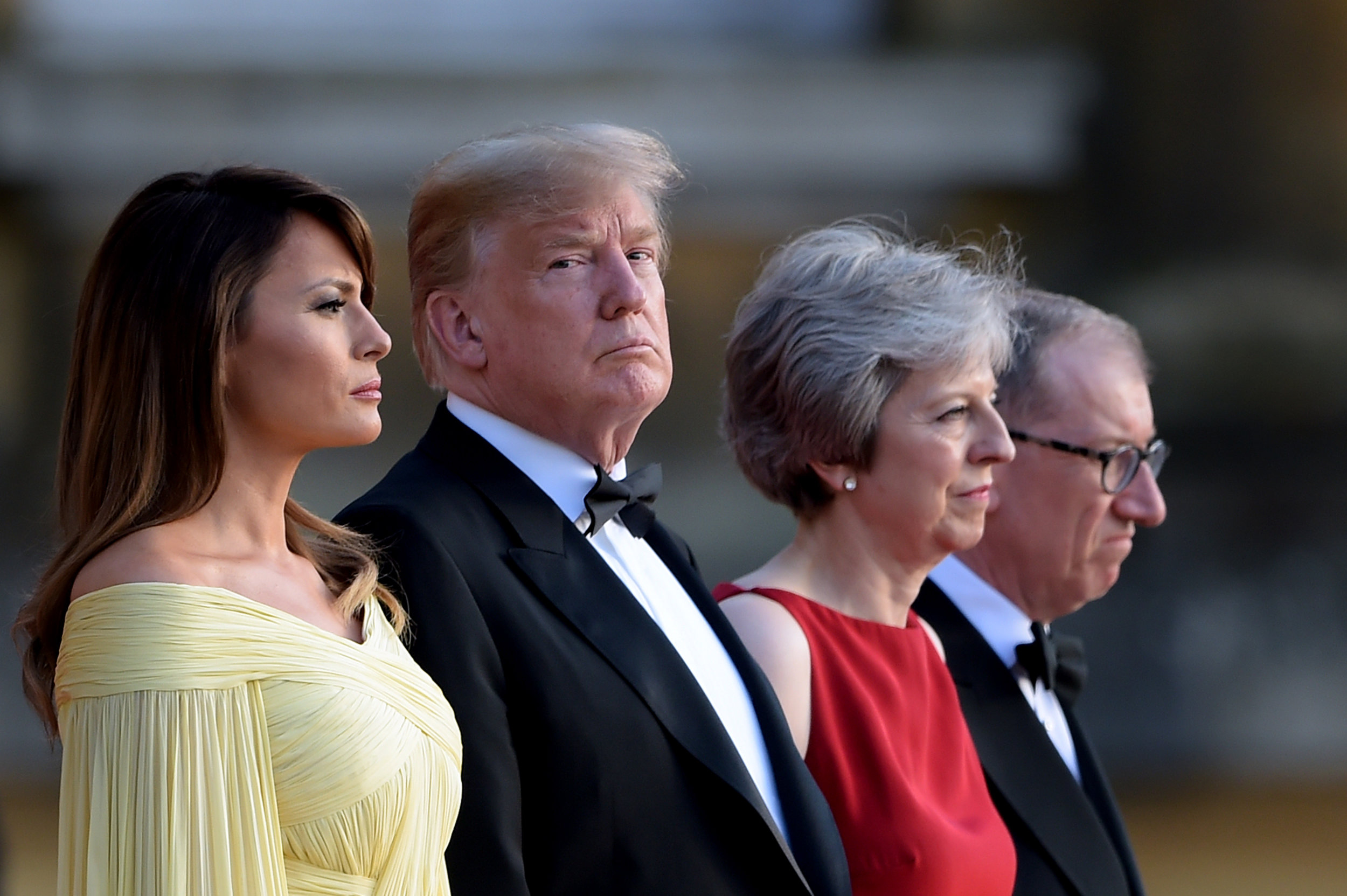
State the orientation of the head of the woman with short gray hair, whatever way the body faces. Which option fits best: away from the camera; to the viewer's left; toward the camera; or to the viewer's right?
to the viewer's right

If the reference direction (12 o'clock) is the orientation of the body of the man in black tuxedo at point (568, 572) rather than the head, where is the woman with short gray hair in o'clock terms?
The woman with short gray hair is roughly at 9 o'clock from the man in black tuxedo.

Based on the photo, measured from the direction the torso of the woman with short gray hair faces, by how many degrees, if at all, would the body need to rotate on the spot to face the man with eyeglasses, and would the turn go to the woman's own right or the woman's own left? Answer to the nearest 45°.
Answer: approximately 90° to the woman's own left

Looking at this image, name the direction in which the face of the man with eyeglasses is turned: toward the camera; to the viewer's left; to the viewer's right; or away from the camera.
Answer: to the viewer's right

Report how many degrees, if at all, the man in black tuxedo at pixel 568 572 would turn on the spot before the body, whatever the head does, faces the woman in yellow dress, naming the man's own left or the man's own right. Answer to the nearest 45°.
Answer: approximately 90° to the man's own right

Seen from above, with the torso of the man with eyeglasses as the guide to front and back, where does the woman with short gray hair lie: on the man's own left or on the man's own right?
on the man's own right

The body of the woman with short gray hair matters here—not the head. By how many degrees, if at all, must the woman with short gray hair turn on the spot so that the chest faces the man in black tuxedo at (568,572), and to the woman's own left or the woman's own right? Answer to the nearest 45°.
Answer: approximately 90° to the woman's own right

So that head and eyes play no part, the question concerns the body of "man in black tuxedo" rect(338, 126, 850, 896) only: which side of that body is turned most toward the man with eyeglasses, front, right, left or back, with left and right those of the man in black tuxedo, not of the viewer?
left

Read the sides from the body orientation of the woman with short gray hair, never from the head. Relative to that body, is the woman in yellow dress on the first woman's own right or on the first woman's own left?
on the first woman's own right

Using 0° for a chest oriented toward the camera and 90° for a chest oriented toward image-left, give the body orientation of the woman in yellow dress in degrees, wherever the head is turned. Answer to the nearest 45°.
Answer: approximately 315°

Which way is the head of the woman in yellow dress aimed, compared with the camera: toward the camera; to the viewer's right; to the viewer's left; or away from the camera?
to the viewer's right

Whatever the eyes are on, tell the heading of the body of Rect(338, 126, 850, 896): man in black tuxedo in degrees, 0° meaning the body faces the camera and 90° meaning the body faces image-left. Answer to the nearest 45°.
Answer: approximately 315°
